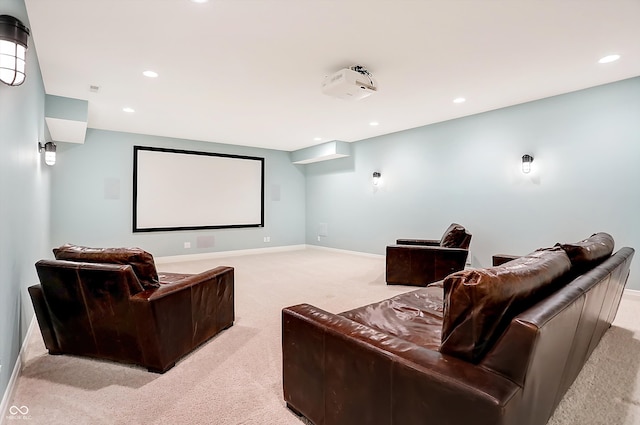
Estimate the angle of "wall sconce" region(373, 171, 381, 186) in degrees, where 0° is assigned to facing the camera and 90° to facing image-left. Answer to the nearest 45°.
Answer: approximately 45°

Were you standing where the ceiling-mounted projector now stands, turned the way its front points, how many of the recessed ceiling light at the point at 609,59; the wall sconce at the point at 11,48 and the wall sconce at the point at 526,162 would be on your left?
1

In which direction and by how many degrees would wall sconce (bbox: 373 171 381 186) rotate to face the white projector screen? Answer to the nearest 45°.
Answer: approximately 45° to its right

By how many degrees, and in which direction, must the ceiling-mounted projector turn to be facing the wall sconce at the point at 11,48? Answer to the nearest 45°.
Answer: approximately 90° to its left

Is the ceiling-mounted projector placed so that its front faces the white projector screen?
yes

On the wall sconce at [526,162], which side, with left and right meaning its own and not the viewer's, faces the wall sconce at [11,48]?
front

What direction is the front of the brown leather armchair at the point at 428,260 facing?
to the viewer's left

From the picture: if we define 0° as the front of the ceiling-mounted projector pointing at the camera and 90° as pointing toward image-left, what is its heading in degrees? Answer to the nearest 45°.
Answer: approximately 135°

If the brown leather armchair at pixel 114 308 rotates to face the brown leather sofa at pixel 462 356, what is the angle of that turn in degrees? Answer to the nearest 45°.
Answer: approximately 90° to its right

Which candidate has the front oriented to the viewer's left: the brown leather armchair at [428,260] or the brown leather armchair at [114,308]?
the brown leather armchair at [428,260]

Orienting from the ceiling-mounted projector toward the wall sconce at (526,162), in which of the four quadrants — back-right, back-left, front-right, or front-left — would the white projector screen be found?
back-left

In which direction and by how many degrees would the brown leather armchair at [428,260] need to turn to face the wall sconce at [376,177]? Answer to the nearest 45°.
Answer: approximately 45° to its right

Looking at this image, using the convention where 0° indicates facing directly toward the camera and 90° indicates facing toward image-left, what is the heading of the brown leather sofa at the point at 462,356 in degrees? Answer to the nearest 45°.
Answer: approximately 135°

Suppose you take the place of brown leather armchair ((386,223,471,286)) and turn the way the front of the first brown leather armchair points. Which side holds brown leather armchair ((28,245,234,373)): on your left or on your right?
on your left
